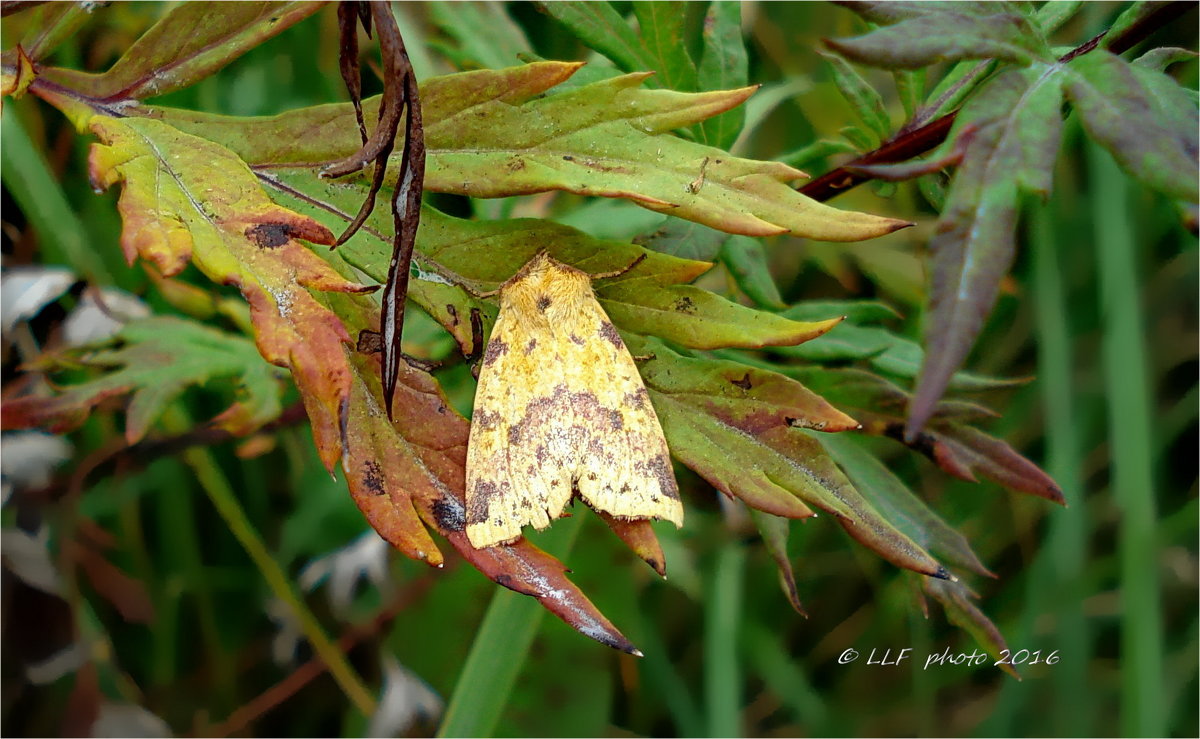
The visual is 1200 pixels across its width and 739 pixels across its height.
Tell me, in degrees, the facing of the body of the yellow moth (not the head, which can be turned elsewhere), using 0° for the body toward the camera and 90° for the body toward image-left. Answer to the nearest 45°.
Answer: approximately 180°
